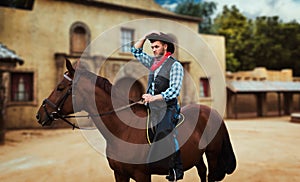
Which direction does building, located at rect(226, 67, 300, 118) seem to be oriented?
toward the camera

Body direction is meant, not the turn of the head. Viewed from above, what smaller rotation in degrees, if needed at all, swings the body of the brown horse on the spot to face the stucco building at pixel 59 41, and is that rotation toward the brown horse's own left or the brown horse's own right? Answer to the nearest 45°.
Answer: approximately 90° to the brown horse's own right

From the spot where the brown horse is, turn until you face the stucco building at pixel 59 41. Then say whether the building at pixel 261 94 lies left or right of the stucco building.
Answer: right

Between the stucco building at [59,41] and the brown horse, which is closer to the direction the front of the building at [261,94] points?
the brown horse

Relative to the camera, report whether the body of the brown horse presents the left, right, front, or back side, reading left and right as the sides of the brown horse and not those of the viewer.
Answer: left

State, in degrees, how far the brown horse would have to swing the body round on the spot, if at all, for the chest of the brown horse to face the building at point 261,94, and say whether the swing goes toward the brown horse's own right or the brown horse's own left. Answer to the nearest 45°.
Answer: approximately 135° to the brown horse's own right

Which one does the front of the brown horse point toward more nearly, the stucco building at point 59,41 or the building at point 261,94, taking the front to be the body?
the stucco building

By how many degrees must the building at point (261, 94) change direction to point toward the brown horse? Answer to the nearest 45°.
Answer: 0° — it already faces it

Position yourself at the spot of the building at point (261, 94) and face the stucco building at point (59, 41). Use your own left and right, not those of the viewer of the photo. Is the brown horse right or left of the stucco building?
left

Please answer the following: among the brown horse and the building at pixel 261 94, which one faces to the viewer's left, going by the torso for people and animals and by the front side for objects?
the brown horse

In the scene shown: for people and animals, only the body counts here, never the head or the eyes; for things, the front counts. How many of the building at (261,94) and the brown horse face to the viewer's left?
1

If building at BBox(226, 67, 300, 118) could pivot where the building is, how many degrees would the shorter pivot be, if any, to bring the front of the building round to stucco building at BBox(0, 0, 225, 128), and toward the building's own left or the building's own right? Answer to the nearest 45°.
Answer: approximately 45° to the building's own right
